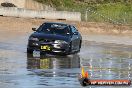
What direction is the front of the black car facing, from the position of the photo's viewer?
facing the viewer and to the left of the viewer
